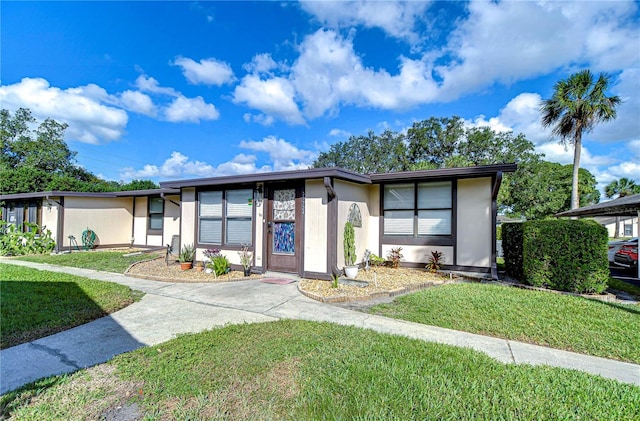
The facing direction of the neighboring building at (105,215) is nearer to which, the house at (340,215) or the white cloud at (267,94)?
the house

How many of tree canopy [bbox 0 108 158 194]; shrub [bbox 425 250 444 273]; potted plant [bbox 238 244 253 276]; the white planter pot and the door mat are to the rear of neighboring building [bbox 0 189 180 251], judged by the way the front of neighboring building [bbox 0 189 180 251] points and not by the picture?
1

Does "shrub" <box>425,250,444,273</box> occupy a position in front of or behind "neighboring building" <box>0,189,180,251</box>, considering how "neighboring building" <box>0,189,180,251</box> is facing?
in front

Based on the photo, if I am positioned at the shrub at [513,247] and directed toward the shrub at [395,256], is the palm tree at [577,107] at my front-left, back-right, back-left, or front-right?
back-right

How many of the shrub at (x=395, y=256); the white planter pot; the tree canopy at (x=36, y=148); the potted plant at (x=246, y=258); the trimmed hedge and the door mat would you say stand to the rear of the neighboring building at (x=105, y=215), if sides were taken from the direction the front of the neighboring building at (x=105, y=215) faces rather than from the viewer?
1

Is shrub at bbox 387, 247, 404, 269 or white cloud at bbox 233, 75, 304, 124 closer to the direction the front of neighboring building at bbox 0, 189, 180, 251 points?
the shrub

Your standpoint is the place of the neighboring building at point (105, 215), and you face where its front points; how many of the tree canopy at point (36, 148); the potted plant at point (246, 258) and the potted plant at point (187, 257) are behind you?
1

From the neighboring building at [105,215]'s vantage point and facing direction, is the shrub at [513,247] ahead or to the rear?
ahead

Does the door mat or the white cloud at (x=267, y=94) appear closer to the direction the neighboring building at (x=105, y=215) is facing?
the door mat

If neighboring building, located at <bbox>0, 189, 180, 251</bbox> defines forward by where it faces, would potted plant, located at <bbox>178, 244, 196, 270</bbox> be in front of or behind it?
in front

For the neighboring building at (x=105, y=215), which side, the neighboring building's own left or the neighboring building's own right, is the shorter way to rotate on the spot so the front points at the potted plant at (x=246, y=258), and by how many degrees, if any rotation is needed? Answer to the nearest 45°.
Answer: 0° — it already faces it

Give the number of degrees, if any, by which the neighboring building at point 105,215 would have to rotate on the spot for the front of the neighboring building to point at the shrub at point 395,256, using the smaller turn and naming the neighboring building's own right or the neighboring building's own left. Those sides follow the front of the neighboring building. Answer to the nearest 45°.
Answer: approximately 45° to the neighboring building's own left

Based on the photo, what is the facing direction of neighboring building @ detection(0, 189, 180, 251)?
toward the camera
